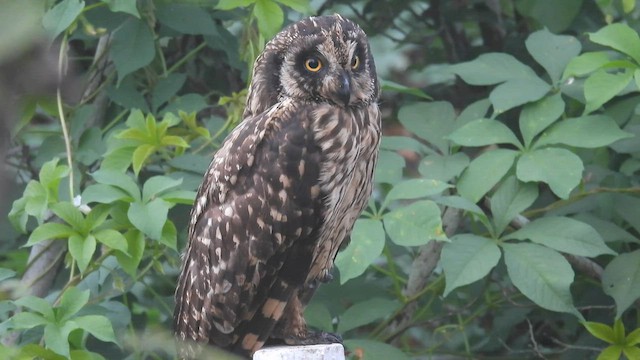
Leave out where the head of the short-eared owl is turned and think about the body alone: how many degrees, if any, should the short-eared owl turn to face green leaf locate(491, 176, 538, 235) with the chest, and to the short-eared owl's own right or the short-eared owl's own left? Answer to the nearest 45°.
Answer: approximately 45° to the short-eared owl's own left

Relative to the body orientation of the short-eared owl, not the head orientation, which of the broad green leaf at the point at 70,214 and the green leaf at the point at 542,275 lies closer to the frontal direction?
the green leaf

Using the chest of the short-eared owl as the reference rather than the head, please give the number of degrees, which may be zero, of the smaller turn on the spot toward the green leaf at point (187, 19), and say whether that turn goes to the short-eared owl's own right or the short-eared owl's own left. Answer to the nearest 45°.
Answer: approximately 135° to the short-eared owl's own left

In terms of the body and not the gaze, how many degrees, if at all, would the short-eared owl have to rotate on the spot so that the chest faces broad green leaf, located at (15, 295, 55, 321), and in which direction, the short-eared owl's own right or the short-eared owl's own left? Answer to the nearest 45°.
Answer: approximately 135° to the short-eared owl's own right

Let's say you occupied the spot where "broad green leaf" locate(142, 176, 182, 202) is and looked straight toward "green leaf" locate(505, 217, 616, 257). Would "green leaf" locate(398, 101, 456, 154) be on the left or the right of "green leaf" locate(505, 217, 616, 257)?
left

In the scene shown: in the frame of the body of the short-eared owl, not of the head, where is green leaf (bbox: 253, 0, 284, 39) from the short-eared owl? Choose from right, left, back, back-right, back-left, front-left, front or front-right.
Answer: back-left
